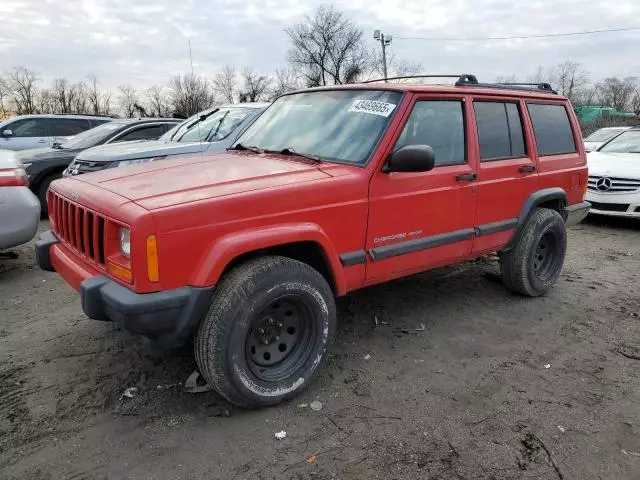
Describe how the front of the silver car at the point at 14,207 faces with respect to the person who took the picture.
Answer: facing away from the viewer and to the left of the viewer

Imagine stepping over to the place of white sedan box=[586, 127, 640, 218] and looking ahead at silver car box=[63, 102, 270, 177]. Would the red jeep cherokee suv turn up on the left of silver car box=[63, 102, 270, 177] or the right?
left

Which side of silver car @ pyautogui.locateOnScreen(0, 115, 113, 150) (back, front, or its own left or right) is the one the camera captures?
left

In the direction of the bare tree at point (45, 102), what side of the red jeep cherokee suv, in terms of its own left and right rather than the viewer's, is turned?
right

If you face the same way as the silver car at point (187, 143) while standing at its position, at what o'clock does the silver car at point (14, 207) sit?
the silver car at point (14, 207) is roughly at 12 o'clock from the silver car at point (187, 143).

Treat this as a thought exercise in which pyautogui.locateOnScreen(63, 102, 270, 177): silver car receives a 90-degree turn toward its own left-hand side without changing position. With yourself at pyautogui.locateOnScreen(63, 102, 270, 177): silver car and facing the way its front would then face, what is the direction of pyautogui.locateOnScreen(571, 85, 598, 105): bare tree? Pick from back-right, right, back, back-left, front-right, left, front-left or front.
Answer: left

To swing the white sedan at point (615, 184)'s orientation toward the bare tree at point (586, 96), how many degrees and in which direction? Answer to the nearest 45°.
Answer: approximately 135° to its right

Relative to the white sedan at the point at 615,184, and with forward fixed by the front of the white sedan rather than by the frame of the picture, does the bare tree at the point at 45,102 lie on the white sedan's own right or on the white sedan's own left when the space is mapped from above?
on the white sedan's own right

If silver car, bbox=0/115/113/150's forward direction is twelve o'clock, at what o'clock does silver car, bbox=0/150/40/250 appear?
silver car, bbox=0/150/40/250 is roughly at 9 o'clock from silver car, bbox=0/115/113/150.
